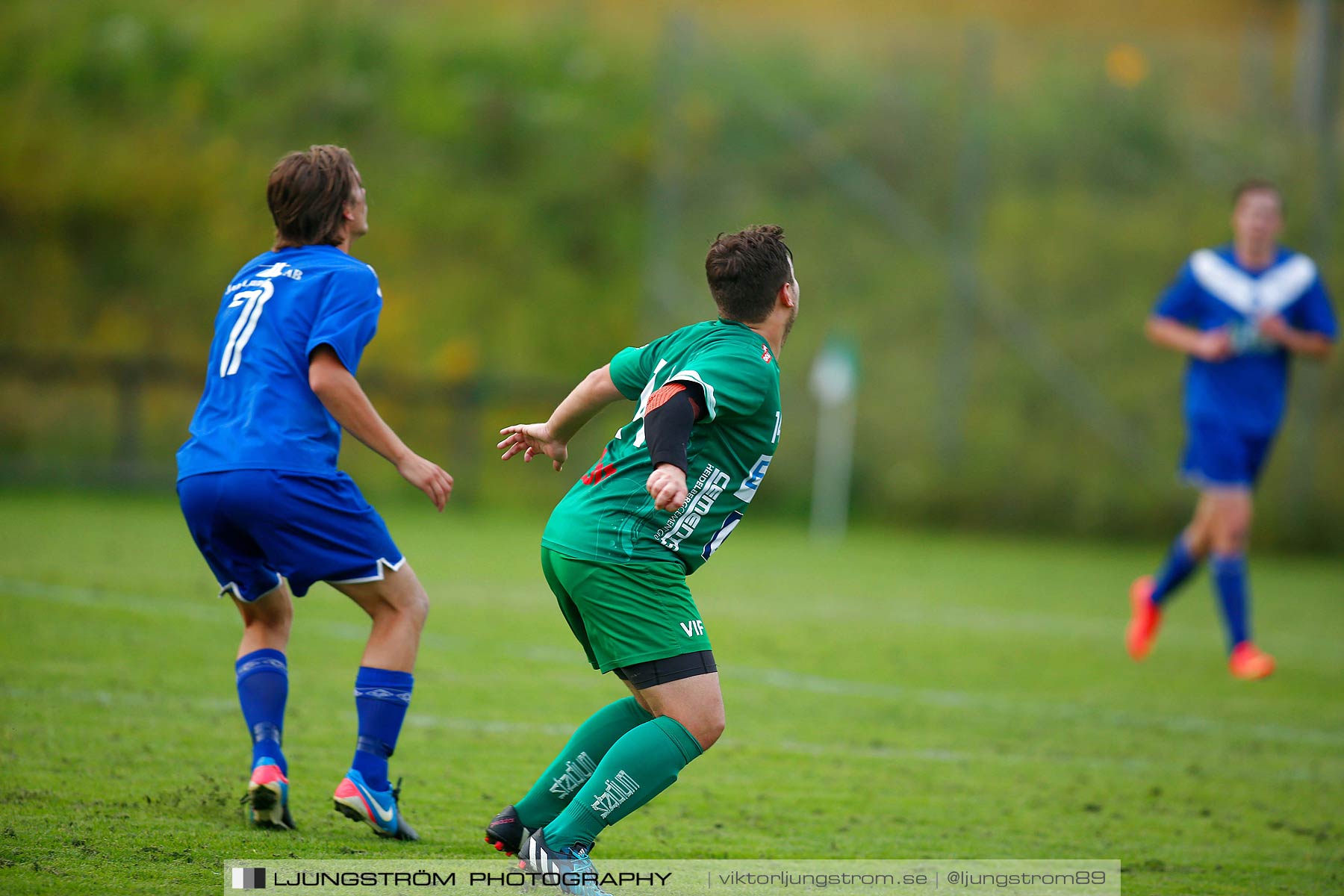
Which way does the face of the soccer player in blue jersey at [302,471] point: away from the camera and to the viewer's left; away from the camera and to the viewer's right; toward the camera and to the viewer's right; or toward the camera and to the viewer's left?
away from the camera and to the viewer's right

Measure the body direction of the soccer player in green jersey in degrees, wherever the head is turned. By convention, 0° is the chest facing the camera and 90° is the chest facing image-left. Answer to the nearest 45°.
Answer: approximately 270°

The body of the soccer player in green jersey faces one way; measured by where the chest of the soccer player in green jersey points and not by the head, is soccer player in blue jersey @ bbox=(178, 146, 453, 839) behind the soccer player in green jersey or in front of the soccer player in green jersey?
behind

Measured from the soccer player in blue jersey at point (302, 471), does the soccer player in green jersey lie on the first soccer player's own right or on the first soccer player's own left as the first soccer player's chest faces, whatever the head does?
on the first soccer player's own right

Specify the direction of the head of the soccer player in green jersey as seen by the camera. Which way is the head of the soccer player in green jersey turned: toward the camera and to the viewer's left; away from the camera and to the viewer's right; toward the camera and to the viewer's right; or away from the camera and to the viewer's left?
away from the camera and to the viewer's right

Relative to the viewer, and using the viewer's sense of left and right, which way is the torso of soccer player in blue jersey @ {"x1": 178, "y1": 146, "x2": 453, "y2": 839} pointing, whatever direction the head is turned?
facing away from the viewer and to the right of the viewer
